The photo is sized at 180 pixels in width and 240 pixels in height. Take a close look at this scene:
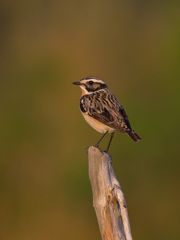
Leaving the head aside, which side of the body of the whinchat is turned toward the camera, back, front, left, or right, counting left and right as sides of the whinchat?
left
